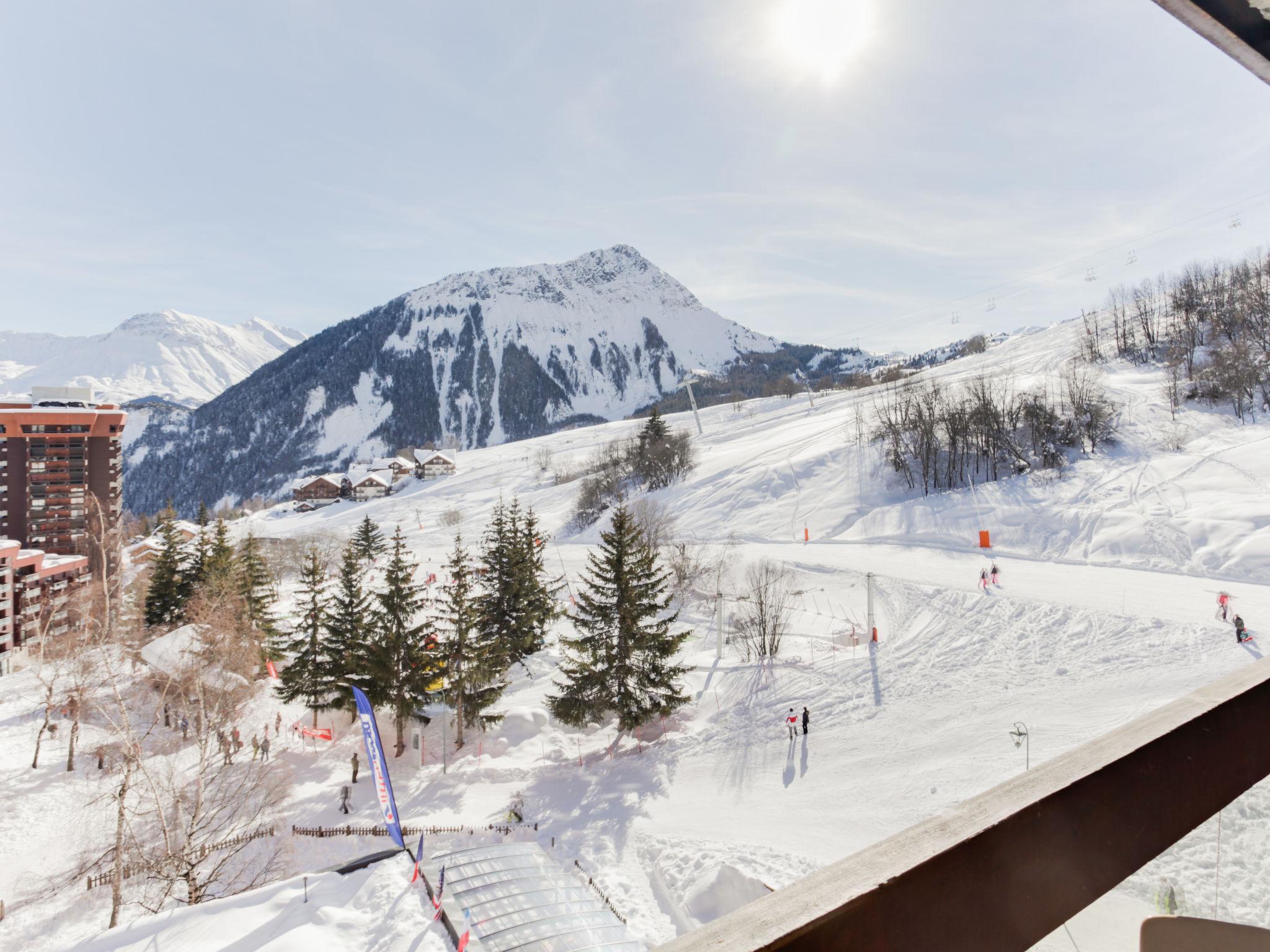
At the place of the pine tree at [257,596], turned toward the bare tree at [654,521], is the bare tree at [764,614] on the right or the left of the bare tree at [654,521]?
right

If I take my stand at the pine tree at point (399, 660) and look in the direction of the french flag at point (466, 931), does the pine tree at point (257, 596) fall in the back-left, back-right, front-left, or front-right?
back-right

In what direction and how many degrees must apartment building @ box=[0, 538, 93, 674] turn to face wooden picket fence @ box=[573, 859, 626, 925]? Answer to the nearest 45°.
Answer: approximately 45° to its right

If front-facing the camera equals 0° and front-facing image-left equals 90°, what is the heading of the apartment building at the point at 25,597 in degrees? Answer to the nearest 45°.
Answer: approximately 315°
